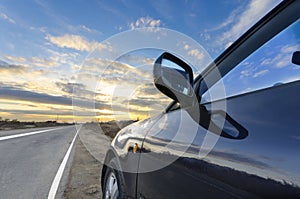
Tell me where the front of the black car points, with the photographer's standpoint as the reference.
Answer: facing away from the viewer and to the left of the viewer
